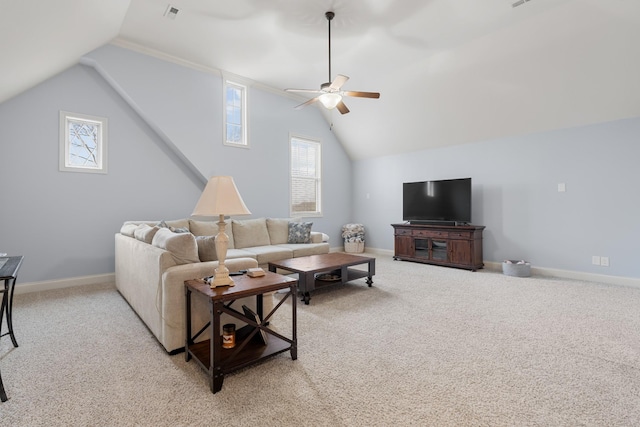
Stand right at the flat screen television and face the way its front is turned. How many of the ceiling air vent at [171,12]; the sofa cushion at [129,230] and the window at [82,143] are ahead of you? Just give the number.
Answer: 3

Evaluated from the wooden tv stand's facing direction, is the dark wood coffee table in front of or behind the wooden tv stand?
in front

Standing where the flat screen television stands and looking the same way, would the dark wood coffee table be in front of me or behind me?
in front

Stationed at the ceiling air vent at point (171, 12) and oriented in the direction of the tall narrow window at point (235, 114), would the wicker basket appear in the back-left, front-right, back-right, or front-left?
front-right

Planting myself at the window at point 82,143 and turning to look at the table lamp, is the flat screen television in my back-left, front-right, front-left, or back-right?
front-left

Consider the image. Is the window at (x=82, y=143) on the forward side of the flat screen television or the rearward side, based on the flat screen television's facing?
on the forward side

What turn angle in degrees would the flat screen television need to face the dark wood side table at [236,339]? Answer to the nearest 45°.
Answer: approximately 45° to its left

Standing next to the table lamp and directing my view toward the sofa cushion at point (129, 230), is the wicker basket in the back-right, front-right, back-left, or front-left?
front-right

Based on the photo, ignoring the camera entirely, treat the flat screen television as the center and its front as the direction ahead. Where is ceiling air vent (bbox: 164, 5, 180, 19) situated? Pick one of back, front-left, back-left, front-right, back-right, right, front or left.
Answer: front

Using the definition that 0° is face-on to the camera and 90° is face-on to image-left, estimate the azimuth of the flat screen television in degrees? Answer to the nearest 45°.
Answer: approximately 45°

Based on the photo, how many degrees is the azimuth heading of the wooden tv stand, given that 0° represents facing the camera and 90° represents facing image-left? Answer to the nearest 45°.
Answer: approximately 45°

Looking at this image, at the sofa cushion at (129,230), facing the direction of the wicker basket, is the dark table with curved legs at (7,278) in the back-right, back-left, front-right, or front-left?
back-right

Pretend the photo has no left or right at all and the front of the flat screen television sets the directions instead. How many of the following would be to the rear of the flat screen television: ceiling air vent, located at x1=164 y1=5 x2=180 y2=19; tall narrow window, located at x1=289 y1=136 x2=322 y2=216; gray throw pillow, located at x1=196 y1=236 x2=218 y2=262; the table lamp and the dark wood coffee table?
0

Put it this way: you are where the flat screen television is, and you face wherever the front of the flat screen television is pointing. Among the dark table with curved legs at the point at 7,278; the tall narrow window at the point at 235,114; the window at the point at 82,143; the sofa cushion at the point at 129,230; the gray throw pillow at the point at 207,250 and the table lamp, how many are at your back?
0

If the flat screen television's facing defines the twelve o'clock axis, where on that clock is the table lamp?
The table lamp is roughly at 11 o'clock from the flat screen television.
